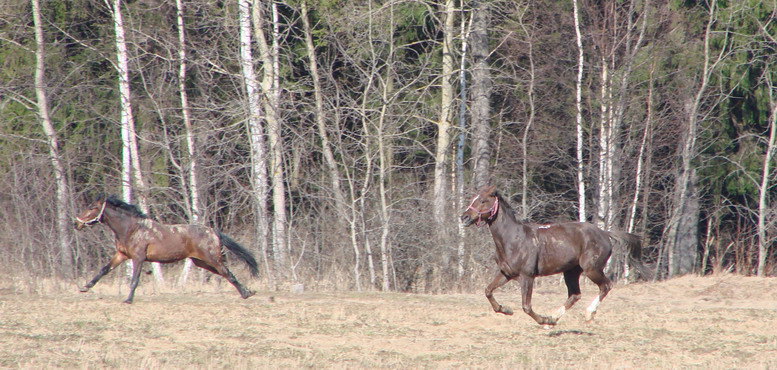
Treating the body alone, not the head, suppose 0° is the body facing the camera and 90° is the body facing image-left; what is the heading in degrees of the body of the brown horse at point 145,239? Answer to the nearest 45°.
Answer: approximately 90°

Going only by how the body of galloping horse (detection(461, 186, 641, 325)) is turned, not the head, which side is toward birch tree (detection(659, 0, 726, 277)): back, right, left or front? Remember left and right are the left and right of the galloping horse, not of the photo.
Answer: right

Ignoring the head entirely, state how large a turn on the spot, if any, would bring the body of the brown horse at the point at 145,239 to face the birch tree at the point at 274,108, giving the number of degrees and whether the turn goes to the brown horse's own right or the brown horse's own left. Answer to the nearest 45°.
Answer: approximately 135° to the brown horse's own right

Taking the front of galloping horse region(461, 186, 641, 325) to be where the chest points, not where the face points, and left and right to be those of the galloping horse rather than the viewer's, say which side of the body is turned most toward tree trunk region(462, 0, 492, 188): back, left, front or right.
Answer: right

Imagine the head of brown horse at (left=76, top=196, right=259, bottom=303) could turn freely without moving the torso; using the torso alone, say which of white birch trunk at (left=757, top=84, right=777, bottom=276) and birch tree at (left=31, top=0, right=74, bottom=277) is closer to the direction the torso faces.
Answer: the birch tree

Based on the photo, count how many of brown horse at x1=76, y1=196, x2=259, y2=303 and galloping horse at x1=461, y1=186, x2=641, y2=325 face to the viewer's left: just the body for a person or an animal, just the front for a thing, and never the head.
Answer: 2

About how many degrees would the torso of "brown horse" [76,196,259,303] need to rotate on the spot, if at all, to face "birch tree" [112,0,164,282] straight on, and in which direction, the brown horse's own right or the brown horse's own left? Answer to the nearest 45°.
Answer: approximately 90° to the brown horse's own right

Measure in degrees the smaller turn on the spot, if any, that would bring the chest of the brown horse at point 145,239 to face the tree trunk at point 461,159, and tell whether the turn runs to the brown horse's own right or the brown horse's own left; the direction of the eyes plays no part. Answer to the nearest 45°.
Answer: approximately 135° to the brown horse's own right

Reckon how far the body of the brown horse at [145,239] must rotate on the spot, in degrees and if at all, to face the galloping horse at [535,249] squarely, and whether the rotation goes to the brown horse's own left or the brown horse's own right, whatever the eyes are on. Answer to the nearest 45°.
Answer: approximately 135° to the brown horse's own left

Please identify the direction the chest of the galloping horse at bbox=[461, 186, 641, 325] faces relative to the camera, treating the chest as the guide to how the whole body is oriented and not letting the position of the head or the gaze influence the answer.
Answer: to the viewer's left

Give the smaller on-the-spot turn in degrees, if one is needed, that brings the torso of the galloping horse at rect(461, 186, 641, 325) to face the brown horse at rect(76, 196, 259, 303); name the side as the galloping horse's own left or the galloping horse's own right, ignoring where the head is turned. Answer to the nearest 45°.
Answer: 0° — it already faces it

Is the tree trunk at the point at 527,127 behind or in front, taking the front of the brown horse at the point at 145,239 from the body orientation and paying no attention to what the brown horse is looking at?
behind
